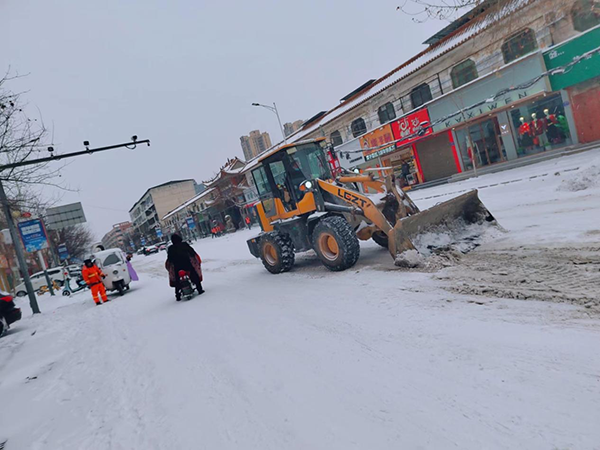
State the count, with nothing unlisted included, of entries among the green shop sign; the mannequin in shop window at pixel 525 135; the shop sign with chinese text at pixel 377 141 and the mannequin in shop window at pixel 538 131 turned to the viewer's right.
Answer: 0

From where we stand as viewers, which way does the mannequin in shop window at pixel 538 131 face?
facing the viewer and to the left of the viewer

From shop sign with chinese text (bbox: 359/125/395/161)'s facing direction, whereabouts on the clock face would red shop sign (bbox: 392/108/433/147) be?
The red shop sign is roughly at 9 o'clock from the shop sign with chinese text.

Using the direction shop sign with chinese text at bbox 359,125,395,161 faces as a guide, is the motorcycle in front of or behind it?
in front

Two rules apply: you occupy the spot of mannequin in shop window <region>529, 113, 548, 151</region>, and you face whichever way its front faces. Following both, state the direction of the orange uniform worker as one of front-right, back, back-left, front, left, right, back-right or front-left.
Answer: front

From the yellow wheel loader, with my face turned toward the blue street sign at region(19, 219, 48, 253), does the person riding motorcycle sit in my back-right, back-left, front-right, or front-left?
front-left

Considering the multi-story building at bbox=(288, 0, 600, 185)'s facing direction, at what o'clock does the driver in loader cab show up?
The driver in loader cab is roughly at 11 o'clock from the multi-story building.

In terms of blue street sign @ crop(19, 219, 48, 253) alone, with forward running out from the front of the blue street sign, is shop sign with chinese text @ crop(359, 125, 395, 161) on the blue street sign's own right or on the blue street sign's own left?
on the blue street sign's own left

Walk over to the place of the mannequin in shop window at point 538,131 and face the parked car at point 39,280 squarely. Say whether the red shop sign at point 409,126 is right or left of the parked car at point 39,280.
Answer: right

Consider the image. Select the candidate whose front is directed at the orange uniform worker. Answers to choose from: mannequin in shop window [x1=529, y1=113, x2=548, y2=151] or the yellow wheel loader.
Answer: the mannequin in shop window

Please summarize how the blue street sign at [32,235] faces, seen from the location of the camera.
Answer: facing the viewer

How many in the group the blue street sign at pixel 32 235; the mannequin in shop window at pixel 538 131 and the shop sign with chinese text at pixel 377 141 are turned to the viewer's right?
0

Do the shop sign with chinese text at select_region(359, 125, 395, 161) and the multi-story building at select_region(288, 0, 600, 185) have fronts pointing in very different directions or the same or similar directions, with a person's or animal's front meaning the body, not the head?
same or similar directions

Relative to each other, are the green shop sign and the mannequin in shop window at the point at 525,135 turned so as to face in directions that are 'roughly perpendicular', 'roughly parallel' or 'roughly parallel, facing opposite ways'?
roughly parallel
